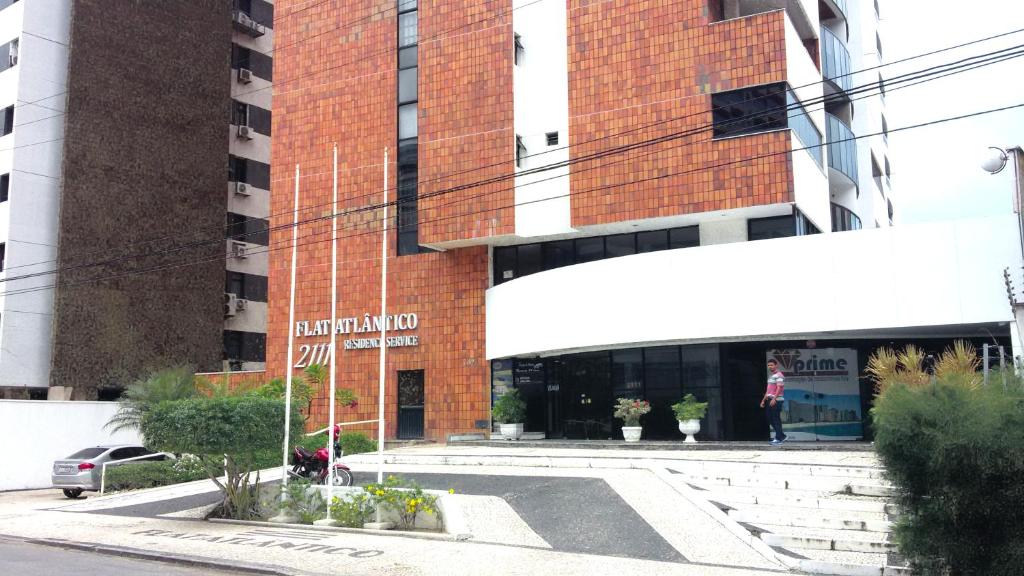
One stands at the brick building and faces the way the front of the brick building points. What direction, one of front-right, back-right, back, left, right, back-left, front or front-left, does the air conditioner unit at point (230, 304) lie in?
back-right

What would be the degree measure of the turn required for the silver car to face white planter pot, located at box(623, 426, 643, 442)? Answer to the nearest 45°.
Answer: approximately 90° to its right

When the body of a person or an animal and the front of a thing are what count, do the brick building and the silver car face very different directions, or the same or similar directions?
very different directions

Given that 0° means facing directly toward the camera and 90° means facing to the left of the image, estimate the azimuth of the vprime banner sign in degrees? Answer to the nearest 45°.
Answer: approximately 0°

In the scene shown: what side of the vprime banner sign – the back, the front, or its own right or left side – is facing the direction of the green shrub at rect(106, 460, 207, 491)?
right
